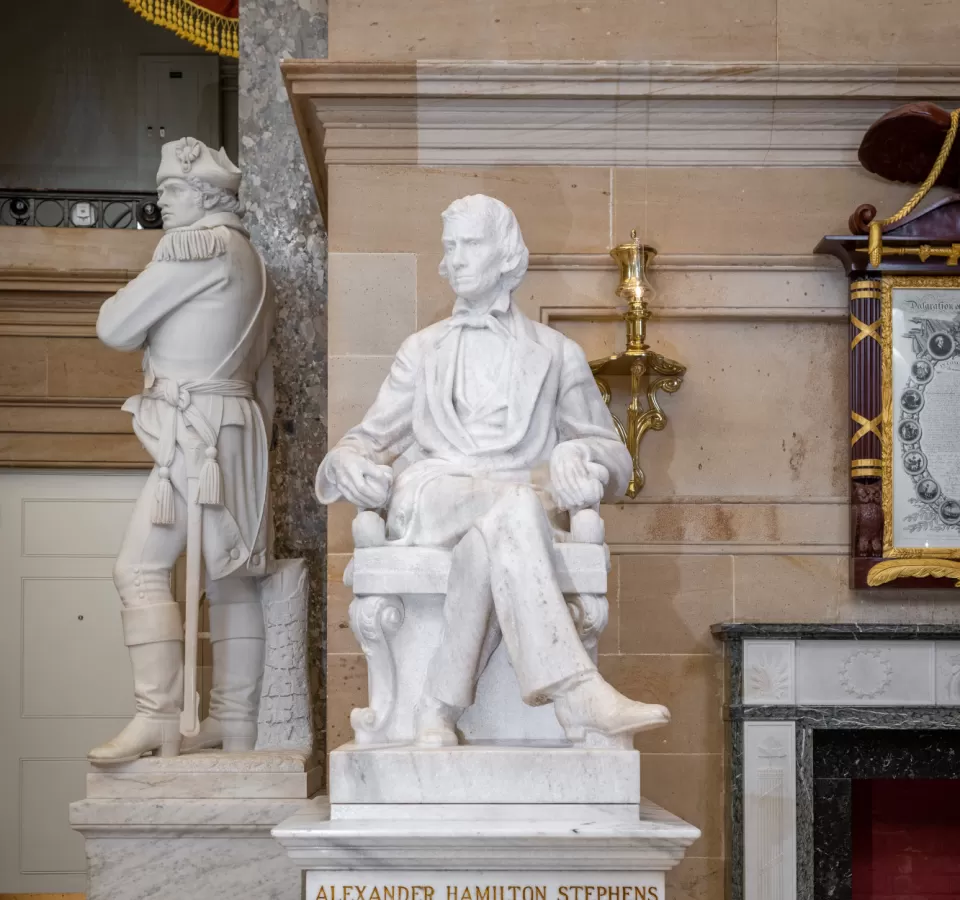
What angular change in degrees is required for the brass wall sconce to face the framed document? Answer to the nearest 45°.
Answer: approximately 90° to its left

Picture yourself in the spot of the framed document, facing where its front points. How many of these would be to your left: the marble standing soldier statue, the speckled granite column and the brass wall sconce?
0

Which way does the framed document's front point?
toward the camera

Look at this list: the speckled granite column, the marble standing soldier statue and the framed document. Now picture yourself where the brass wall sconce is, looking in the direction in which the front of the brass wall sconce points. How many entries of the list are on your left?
1

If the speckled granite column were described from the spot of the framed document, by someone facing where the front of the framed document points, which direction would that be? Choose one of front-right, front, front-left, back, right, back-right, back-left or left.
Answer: right

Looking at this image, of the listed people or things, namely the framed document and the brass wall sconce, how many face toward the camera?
2

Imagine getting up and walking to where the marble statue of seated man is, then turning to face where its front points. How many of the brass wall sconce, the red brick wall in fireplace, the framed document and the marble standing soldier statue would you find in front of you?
0

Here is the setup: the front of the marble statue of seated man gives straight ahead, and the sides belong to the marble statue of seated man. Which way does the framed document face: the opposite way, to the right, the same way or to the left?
the same way

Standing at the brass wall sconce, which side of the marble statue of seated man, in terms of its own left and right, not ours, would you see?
back

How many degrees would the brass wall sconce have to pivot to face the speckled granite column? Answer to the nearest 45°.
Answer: approximately 135° to its right

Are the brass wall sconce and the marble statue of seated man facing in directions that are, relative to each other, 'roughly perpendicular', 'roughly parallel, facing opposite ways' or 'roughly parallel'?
roughly parallel

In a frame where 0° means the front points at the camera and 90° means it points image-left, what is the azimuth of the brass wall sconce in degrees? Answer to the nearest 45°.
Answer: approximately 0°

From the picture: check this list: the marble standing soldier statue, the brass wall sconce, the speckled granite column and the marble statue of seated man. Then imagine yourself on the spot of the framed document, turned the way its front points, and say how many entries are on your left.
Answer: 0

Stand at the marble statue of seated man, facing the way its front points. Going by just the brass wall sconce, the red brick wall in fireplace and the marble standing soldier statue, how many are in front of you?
0

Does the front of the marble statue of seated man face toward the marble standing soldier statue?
no

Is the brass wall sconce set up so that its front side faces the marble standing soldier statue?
no

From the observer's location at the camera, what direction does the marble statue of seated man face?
facing the viewer
